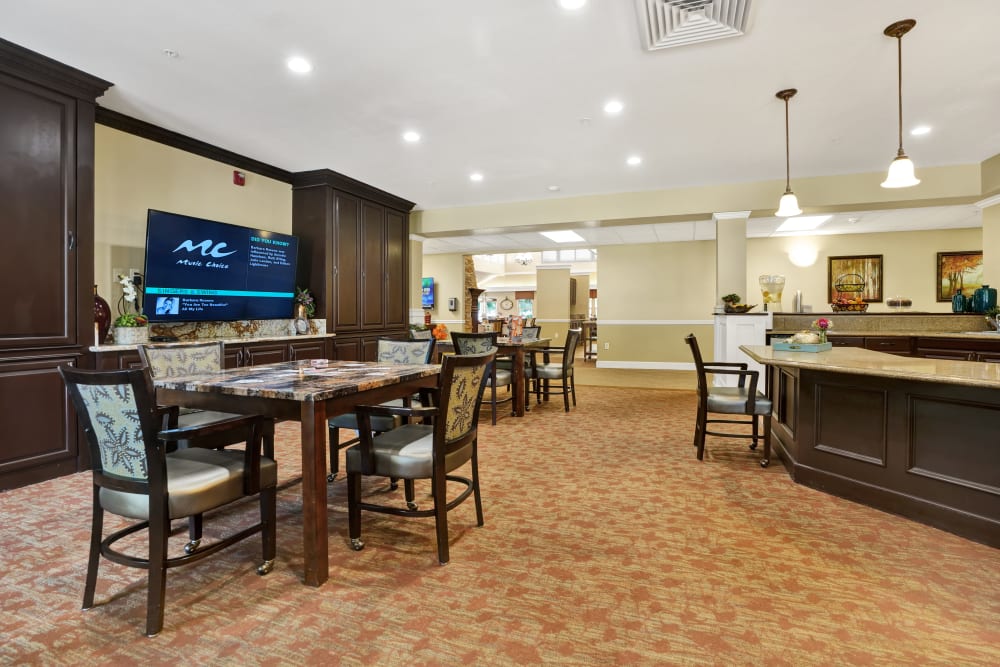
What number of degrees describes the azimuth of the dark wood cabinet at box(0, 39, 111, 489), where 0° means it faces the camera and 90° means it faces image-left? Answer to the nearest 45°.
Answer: approximately 315°

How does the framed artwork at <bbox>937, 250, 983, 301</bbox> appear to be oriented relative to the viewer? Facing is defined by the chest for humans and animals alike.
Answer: toward the camera

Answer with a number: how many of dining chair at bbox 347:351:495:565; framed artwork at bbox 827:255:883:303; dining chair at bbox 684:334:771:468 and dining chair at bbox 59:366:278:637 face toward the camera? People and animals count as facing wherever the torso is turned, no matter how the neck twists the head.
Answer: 1

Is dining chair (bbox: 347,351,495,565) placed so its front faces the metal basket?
no

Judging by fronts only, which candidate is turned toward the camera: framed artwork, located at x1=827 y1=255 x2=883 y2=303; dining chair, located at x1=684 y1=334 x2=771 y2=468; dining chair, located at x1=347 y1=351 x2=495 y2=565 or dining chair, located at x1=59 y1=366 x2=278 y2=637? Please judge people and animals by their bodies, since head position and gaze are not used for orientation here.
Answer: the framed artwork

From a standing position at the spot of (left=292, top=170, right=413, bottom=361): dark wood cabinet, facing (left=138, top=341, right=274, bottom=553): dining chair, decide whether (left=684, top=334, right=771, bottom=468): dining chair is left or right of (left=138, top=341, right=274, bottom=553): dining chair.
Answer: left

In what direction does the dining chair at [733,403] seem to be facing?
to the viewer's right

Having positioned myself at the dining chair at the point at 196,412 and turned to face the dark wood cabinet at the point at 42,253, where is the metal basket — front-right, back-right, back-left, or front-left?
back-right

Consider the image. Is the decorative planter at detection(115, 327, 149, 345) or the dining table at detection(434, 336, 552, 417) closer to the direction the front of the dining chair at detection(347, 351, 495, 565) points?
the decorative planter

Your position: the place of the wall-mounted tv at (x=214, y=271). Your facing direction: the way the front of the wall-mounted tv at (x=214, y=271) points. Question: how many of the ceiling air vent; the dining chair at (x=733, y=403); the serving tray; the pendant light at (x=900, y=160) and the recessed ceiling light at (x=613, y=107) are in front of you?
5

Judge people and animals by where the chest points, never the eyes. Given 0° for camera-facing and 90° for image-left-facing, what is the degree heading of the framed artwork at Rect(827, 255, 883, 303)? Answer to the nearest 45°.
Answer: approximately 0°

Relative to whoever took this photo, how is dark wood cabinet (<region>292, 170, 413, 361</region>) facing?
facing the viewer and to the right of the viewer

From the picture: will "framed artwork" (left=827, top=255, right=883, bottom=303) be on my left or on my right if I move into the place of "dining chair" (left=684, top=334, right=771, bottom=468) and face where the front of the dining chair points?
on my left

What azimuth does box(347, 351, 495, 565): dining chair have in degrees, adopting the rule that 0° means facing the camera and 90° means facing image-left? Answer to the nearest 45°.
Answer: approximately 135°

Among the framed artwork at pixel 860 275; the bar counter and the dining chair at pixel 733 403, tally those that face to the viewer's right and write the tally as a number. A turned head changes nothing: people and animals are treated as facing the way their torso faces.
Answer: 1

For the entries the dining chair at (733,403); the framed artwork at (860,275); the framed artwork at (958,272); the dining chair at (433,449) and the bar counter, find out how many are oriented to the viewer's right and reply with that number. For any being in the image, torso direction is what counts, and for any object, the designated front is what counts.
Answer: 1
